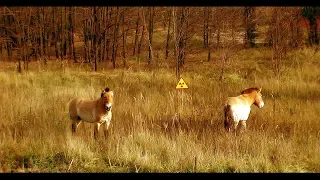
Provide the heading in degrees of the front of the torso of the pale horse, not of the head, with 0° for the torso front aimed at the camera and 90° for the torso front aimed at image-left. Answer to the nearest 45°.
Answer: approximately 225°

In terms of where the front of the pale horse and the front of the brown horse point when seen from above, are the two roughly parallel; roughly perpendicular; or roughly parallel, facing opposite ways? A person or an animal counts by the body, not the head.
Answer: roughly perpendicular

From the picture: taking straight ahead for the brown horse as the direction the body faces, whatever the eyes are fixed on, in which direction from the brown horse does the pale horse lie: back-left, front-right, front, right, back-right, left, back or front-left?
front-left

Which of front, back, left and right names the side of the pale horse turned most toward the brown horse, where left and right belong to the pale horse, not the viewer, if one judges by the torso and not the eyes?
back

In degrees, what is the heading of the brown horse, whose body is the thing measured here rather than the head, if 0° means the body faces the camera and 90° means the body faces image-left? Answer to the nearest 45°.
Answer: approximately 315°

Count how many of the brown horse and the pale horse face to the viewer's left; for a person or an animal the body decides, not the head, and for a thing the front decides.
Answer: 0
